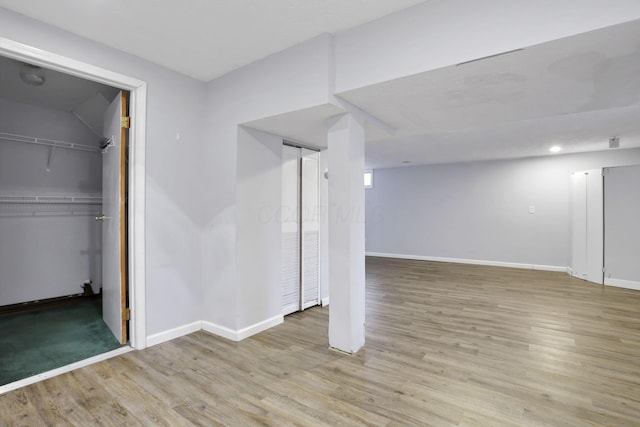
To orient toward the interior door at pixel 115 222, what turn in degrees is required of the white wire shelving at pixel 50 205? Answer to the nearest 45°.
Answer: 0° — it already faces it

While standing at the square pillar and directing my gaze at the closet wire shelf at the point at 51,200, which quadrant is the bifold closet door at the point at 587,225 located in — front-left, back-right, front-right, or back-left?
back-right

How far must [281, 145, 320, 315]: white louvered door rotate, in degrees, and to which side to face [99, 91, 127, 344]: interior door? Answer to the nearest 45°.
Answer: approximately 90° to its right

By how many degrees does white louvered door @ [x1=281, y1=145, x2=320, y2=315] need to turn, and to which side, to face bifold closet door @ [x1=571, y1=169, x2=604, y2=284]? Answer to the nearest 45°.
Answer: approximately 45° to its left

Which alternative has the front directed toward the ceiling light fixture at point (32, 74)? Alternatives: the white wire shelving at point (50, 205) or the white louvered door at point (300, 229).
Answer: the white wire shelving

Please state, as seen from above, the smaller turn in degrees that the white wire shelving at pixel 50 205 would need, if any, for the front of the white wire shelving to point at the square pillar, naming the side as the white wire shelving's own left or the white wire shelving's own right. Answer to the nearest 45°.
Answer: approximately 45° to the white wire shelving's own left

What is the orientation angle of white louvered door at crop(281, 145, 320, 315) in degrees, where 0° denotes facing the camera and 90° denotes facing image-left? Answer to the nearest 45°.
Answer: approximately 315°
